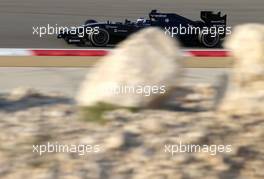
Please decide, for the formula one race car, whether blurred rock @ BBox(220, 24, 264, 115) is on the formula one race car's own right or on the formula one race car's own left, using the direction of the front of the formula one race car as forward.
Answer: on the formula one race car's own left

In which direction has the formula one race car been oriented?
to the viewer's left

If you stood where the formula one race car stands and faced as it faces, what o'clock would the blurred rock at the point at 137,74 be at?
The blurred rock is roughly at 9 o'clock from the formula one race car.
